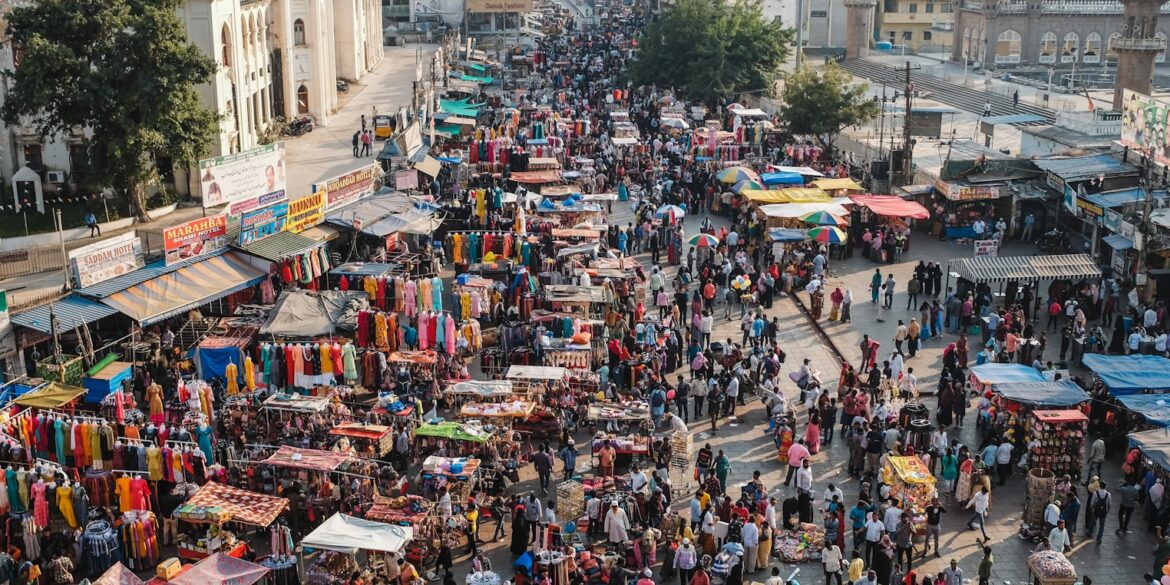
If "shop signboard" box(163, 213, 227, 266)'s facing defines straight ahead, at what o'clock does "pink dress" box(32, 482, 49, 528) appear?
The pink dress is roughly at 2 o'clock from the shop signboard.

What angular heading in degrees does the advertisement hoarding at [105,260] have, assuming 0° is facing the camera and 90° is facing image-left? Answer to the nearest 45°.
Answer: approximately 315°

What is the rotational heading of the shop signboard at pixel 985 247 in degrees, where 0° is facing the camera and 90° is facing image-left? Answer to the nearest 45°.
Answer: approximately 0°

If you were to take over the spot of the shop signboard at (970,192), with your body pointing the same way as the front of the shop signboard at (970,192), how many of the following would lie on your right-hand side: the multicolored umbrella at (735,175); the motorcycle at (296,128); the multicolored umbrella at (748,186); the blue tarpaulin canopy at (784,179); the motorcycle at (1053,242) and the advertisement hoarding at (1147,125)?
4

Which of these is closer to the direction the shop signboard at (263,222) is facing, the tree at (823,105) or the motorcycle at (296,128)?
the tree

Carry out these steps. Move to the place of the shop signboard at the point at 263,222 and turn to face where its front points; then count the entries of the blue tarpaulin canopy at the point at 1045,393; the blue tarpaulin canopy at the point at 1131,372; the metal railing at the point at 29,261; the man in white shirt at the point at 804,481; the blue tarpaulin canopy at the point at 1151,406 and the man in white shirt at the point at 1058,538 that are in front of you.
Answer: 5

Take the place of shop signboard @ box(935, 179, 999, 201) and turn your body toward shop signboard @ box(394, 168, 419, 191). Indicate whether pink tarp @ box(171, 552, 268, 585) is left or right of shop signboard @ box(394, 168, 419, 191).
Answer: left

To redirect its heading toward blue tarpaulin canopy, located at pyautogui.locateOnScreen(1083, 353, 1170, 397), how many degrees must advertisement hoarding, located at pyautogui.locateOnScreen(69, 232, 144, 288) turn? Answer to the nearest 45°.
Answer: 0° — it already faces it

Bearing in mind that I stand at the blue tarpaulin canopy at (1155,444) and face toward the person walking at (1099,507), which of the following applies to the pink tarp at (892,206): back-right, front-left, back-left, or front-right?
back-right

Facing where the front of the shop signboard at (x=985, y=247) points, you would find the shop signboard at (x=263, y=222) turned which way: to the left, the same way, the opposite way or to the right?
to the left

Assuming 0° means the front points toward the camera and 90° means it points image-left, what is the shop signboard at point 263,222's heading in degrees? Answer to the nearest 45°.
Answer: approximately 315°
